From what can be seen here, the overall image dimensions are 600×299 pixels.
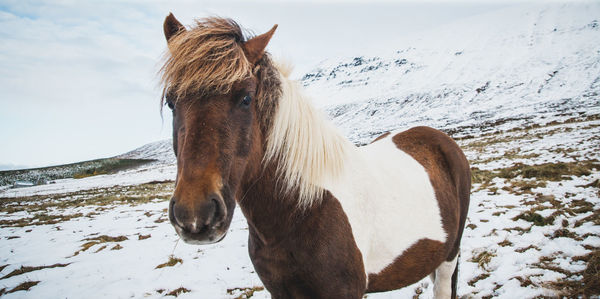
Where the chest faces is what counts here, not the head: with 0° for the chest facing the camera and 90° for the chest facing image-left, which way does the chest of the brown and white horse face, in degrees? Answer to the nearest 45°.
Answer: approximately 45°
